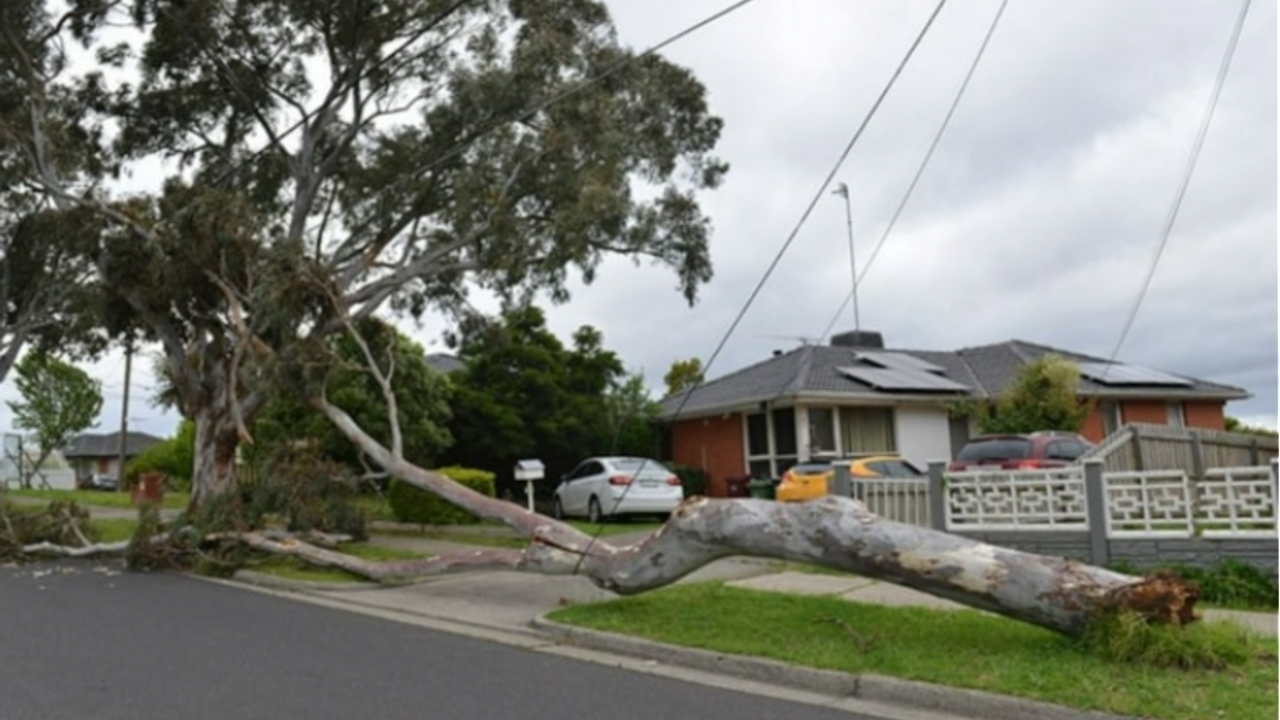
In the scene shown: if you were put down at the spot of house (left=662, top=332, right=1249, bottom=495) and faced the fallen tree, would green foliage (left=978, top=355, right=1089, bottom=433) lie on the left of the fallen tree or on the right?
left

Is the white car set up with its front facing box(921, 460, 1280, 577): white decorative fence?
no

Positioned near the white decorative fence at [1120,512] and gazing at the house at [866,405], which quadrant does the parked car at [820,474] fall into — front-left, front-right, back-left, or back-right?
front-left

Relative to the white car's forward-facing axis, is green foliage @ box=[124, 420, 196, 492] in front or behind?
in front

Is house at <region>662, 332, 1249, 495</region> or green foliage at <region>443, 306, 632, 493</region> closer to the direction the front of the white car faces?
the green foliage

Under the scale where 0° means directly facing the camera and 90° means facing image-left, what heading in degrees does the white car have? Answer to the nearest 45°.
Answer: approximately 135°

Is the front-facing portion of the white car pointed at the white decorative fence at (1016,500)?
no

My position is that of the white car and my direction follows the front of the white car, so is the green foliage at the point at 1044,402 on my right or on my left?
on my right

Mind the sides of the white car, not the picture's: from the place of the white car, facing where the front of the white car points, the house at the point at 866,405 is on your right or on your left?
on your right

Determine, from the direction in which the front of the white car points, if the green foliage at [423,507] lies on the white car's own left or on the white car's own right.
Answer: on the white car's own left

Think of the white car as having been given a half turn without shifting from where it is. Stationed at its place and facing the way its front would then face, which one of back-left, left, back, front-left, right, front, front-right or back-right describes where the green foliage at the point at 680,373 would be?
back-left

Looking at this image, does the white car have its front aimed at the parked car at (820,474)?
no

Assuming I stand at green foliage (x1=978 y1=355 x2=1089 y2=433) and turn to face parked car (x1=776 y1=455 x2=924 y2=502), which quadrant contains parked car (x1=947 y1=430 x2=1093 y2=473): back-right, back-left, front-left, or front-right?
front-left
